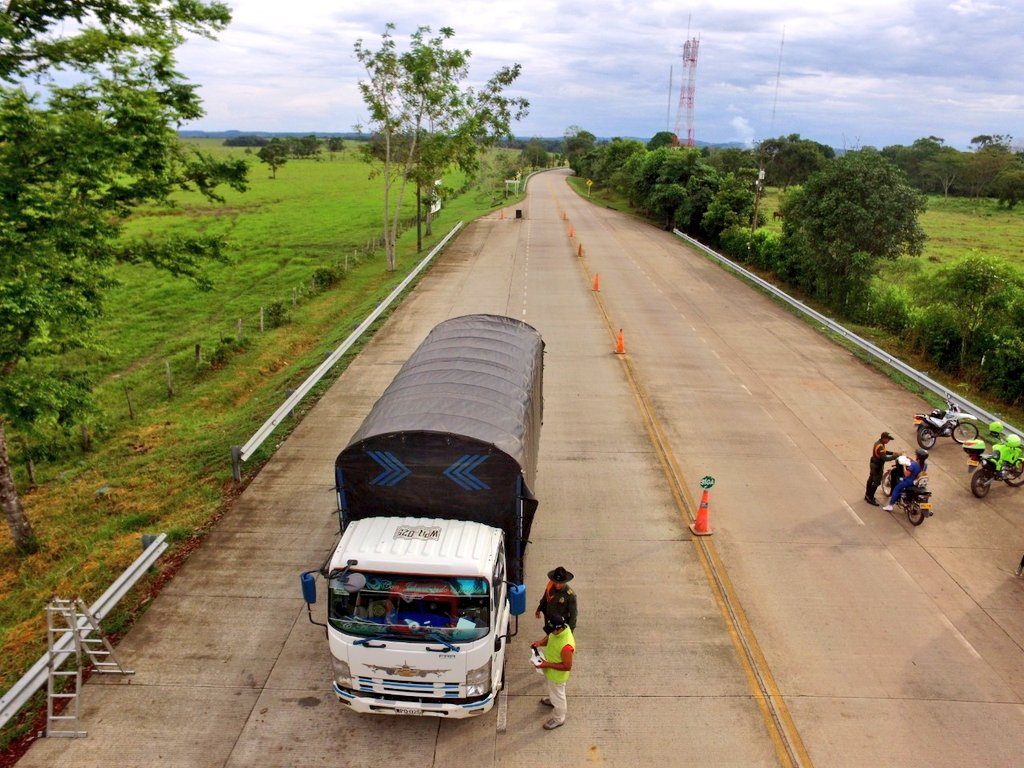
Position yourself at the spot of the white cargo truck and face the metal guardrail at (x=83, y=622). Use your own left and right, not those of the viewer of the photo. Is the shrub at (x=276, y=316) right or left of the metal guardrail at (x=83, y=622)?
right

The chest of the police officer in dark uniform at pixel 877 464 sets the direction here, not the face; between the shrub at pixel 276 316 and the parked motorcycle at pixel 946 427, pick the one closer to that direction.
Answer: the parked motorcycle

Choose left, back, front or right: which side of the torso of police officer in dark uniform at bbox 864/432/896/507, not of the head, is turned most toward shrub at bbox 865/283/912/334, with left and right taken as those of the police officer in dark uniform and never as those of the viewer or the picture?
left

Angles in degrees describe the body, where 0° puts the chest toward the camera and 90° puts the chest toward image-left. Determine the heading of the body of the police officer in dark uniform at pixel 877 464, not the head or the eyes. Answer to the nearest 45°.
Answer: approximately 270°

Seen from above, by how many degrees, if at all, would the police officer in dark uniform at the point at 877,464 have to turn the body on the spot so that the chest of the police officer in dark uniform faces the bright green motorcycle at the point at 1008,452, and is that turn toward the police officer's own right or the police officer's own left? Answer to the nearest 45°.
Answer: approximately 45° to the police officer's own left

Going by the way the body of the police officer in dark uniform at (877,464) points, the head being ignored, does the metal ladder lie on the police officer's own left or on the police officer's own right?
on the police officer's own right

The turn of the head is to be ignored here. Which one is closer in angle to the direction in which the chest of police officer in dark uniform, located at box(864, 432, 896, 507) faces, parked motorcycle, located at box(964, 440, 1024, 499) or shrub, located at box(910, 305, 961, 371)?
the parked motorcycle

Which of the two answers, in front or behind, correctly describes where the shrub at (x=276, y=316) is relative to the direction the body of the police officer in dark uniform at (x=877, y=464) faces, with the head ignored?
behind

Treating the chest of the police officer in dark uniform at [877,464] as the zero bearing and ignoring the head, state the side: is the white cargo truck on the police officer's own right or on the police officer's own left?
on the police officer's own right

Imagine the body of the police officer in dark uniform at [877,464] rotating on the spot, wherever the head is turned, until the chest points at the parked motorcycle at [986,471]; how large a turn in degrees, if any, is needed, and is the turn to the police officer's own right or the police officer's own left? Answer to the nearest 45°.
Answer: approximately 45° to the police officer's own left

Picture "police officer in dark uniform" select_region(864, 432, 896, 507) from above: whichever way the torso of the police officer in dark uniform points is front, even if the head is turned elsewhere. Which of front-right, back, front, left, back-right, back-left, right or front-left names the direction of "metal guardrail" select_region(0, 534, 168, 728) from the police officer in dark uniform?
back-right

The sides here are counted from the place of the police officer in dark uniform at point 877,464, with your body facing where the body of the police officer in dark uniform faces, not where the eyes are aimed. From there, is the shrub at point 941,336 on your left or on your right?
on your left

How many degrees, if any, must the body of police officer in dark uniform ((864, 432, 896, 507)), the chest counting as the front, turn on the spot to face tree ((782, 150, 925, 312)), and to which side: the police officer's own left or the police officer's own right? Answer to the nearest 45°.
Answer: approximately 90° to the police officer's own left

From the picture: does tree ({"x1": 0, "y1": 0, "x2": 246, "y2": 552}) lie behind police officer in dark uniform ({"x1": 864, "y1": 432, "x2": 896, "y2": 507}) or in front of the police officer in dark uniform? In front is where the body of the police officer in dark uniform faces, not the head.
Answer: behind
